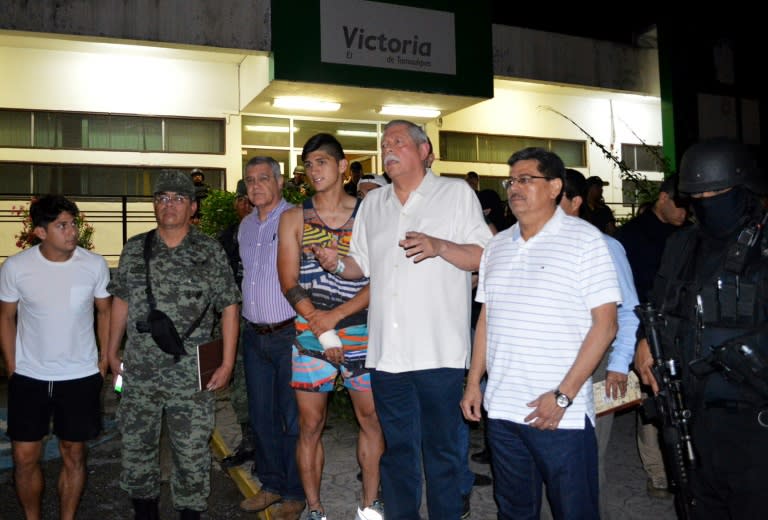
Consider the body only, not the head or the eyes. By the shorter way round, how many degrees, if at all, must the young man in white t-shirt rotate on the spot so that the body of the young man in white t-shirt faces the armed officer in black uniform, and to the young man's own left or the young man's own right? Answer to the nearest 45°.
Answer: approximately 45° to the young man's own left

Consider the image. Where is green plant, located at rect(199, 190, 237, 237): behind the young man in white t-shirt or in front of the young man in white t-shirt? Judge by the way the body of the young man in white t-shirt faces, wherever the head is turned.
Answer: behind

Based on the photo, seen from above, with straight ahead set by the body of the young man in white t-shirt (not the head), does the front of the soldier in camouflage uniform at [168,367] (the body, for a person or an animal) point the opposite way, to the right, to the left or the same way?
the same way

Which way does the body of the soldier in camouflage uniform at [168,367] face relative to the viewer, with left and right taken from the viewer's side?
facing the viewer

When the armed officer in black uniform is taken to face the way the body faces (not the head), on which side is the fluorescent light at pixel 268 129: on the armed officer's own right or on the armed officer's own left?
on the armed officer's own right

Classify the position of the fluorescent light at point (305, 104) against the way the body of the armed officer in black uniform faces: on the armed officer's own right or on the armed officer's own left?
on the armed officer's own right

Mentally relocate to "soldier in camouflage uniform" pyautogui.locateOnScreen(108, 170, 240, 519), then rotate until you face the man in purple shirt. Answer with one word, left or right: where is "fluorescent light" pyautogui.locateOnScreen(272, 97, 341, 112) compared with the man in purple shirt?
left

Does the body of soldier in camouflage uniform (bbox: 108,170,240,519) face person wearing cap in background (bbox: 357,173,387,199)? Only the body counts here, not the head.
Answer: no

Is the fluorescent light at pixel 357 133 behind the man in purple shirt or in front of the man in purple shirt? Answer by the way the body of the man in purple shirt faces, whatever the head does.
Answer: behind

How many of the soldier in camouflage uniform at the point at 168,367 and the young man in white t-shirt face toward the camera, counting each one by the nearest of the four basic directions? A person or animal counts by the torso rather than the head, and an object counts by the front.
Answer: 2

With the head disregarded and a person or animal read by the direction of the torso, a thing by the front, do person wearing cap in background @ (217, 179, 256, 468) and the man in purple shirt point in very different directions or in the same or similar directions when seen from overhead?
same or similar directions

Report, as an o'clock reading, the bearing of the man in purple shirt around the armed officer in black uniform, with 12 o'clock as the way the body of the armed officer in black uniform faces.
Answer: The man in purple shirt is roughly at 2 o'clock from the armed officer in black uniform.

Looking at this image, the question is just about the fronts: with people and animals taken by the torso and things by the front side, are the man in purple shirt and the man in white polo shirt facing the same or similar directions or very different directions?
same or similar directions

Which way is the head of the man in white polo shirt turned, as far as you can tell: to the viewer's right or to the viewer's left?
to the viewer's left

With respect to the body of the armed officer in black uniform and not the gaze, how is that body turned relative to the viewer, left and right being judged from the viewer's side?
facing the viewer and to the left of the viewer

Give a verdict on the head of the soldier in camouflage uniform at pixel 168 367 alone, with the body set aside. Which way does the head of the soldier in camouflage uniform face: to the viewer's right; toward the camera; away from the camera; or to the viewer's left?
toward the camera

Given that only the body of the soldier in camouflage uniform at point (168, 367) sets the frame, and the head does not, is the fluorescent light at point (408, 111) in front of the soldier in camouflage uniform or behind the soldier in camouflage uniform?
behind

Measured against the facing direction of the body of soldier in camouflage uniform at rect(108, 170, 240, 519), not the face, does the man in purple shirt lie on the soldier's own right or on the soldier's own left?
on the soldier's own left

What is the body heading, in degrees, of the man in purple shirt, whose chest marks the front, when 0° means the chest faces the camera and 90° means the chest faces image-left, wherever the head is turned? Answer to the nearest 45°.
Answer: approximately 45°

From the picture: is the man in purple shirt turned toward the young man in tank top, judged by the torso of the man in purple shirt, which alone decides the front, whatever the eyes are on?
no
